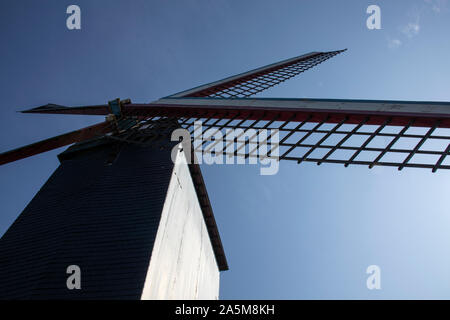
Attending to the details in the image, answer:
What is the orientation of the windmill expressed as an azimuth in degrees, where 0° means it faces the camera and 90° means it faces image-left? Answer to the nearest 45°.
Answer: approximately 45°
